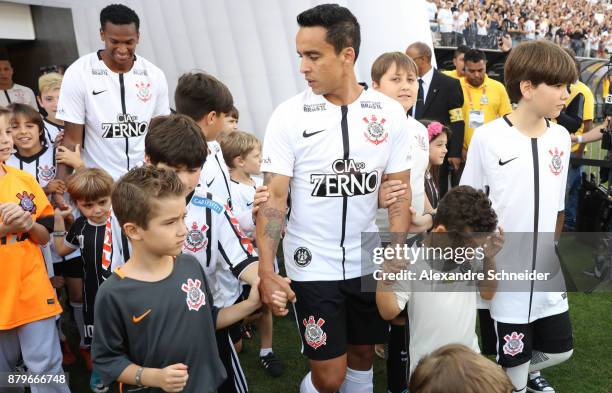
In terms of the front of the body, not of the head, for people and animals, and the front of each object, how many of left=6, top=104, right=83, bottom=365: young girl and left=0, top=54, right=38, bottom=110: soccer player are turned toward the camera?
2

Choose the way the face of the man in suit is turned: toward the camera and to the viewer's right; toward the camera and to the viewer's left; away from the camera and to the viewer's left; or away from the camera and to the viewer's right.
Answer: toward the camera and to the viewer's left

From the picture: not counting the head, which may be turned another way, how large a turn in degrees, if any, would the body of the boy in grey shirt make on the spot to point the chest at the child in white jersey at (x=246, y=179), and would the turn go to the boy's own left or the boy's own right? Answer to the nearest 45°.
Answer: approximately 135° to the boy's own left

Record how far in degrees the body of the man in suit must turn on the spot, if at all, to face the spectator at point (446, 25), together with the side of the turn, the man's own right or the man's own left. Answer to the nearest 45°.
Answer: approximately 135° to the man's own right

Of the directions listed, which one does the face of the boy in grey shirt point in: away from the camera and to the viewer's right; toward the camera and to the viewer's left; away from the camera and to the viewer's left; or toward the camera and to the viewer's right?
toward the camera and to the viewer's right

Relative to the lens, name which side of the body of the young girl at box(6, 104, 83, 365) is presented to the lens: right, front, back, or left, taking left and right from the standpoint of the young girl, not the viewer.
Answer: front

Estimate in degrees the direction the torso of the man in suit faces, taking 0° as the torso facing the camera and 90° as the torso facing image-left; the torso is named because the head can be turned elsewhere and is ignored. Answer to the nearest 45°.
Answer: approximately 45°

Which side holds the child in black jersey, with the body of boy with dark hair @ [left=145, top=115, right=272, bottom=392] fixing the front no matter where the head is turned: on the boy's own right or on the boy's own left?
on the boy's own right

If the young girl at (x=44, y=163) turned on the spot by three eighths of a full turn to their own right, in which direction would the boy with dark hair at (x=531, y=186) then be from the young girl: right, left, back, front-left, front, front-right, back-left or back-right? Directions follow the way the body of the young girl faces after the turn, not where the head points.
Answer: back

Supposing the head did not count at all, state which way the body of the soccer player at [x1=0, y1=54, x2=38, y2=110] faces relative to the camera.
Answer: toward the camera
